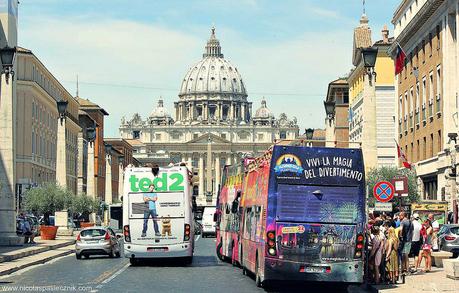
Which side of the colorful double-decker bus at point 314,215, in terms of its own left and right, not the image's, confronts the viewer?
back

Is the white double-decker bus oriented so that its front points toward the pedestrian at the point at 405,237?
no

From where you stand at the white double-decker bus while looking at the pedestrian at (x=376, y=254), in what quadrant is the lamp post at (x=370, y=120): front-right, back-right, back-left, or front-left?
front-left

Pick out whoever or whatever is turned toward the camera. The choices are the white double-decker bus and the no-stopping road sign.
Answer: the no-stopping road sign

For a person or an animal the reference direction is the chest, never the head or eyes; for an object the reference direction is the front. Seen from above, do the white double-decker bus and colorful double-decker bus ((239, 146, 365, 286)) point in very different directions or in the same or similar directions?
same or similar directions

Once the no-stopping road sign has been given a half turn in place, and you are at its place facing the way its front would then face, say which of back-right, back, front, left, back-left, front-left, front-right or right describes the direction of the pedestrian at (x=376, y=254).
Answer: back

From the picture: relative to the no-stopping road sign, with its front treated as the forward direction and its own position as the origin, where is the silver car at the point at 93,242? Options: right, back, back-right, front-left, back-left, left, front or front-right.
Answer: back-right

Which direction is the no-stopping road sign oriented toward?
toward the camera

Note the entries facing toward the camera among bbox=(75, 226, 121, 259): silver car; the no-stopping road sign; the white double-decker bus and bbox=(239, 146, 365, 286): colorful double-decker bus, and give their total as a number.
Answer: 1

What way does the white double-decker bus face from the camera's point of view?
away from the camera

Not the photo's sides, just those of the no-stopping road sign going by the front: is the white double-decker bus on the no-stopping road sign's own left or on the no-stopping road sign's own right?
on the no-stopping road sign's own right
